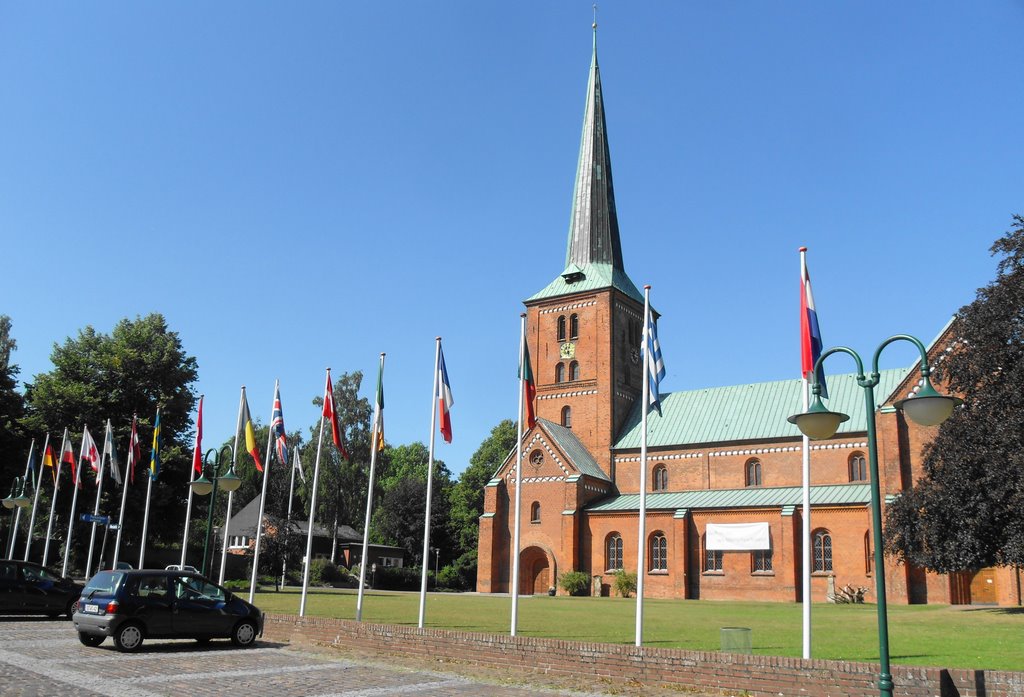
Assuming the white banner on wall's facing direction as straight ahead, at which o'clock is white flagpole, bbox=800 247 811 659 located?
The white flagpole is roughly at 12 o'clock from the white banner on wall.

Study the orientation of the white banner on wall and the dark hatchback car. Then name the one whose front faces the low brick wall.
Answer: the white banner on wall

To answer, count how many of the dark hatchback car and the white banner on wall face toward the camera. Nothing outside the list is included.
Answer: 1

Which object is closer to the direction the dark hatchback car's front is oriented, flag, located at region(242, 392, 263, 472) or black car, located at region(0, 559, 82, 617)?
the flag

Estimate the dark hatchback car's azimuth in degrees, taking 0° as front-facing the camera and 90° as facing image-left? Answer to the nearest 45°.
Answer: approximately 225°

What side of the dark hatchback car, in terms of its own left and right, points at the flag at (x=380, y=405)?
front

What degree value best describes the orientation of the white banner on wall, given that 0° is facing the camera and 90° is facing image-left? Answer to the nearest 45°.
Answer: approximately 0°

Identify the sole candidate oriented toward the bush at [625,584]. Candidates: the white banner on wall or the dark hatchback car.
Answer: the dark hatchback car

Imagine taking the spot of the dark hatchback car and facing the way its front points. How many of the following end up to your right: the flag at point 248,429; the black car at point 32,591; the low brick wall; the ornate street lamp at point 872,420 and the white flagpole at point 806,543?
3

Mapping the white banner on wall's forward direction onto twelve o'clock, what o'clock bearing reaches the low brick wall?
The low brick wall is roughly at 12 o'clock from the white banner on wall.

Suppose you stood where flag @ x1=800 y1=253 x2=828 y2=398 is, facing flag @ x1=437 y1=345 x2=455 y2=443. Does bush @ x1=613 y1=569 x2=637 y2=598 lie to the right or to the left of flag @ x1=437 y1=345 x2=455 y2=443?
right

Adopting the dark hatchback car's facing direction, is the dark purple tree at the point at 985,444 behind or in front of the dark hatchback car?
in front

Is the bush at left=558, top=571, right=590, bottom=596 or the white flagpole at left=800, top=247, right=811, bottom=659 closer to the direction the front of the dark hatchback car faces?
the bush

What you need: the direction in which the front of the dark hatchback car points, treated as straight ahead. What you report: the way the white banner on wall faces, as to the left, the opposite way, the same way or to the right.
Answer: the opposite way

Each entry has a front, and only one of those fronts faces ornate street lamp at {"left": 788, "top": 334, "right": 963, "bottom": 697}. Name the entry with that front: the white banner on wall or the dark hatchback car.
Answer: the white banner on wall
